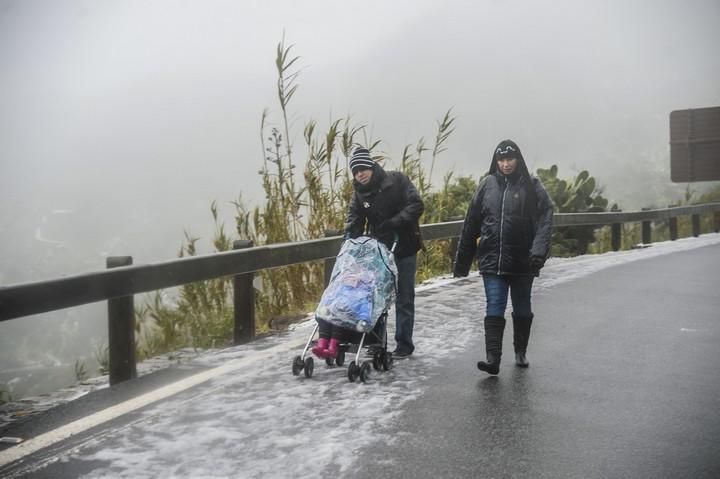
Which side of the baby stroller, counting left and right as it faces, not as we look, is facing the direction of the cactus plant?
back

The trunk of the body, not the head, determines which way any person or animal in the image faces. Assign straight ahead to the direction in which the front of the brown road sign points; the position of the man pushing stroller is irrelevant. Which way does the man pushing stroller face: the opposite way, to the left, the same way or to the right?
the opposite way

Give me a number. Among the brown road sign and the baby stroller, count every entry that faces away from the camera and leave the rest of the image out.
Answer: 1

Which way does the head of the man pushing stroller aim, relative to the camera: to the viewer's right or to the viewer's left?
to the viewer's left

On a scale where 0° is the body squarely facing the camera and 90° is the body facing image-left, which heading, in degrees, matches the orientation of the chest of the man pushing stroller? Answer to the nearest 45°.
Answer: approximately 45°

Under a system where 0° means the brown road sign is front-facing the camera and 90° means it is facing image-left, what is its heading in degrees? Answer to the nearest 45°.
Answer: approximately 180°

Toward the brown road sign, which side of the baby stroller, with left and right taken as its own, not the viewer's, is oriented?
back

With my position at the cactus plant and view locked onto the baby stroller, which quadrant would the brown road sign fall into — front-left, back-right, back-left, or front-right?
back-left

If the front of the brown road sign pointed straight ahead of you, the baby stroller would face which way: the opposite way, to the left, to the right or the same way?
the opposite way
